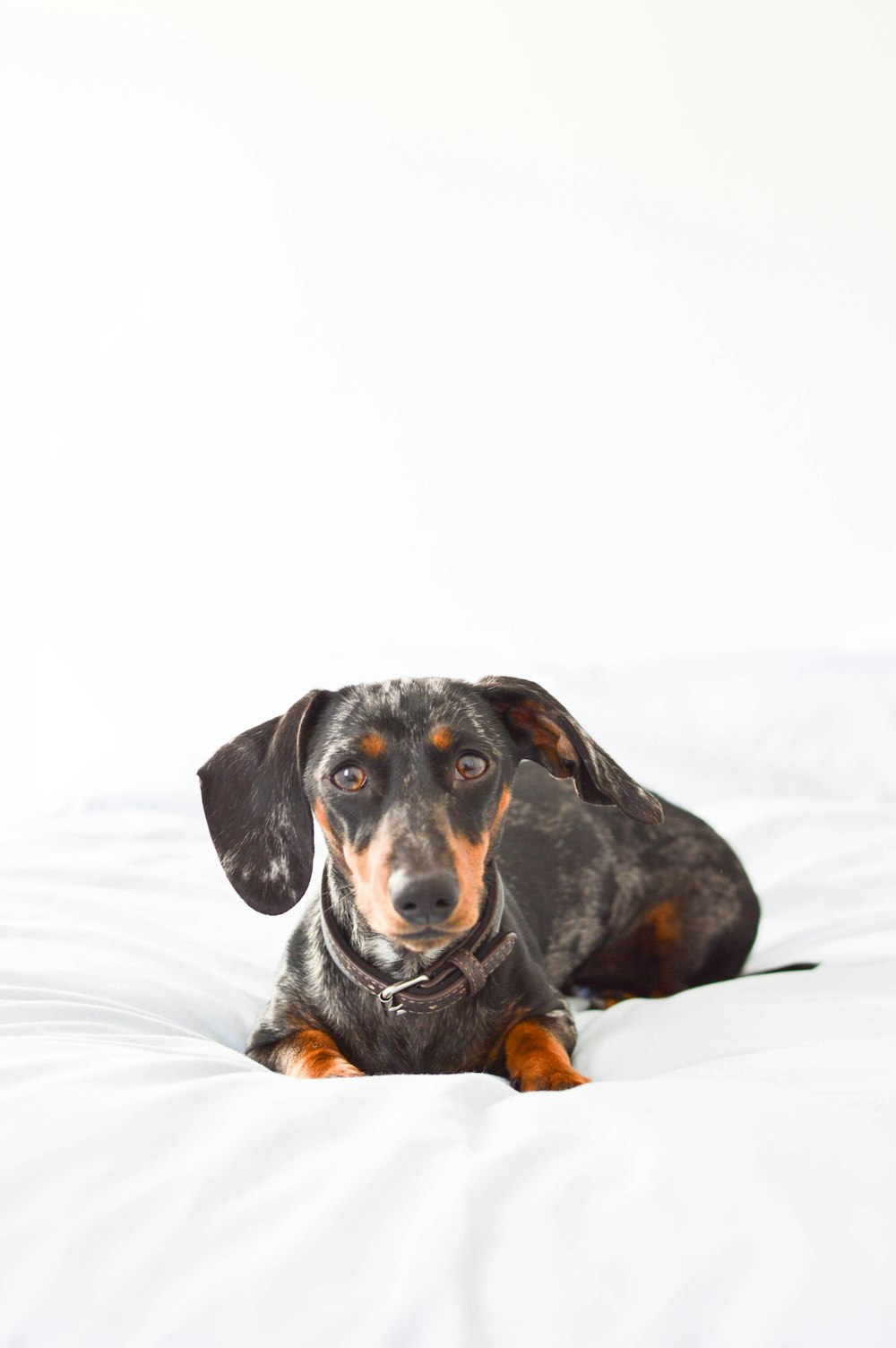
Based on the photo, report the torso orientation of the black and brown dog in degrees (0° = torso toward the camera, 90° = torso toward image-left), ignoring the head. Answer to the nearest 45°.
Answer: approximately 45°
